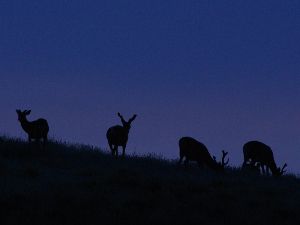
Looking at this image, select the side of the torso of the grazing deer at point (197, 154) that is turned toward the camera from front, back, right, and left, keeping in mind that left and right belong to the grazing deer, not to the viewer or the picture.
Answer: right

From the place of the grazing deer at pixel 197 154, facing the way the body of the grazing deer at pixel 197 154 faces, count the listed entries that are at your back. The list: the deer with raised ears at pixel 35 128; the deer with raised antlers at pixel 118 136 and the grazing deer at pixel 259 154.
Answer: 2

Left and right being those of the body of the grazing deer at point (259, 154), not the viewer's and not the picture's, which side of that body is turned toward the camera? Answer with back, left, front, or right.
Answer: right

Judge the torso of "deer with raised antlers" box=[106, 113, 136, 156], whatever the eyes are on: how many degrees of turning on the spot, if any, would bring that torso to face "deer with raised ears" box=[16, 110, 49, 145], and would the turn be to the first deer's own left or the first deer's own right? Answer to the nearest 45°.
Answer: approximately 135° to the first deer's own right

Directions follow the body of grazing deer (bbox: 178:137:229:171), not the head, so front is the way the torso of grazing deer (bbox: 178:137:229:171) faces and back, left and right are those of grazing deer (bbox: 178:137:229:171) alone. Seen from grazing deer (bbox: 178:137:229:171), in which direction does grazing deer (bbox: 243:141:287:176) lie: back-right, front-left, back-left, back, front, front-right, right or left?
front-left

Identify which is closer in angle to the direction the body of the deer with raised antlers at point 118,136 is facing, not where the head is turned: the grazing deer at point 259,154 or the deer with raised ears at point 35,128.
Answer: the grazing deer

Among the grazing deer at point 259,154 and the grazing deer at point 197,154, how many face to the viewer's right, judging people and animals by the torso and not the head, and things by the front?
2

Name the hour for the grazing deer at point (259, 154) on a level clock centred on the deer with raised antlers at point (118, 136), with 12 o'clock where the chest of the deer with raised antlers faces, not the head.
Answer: The grazing deer is roughly at 10 o'clock from the deer with raised antlers.

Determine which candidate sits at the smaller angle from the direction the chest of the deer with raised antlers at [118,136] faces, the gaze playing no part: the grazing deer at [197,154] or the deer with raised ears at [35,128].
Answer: the grazing deer

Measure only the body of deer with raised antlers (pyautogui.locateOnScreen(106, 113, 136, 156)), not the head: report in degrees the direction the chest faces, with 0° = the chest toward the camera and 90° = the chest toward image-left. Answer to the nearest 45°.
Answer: approximately 315°

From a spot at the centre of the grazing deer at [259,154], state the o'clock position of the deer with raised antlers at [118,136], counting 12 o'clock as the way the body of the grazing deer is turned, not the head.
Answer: The deer with raised antlers is roughly at 5 o'clock from the grazing deer.
